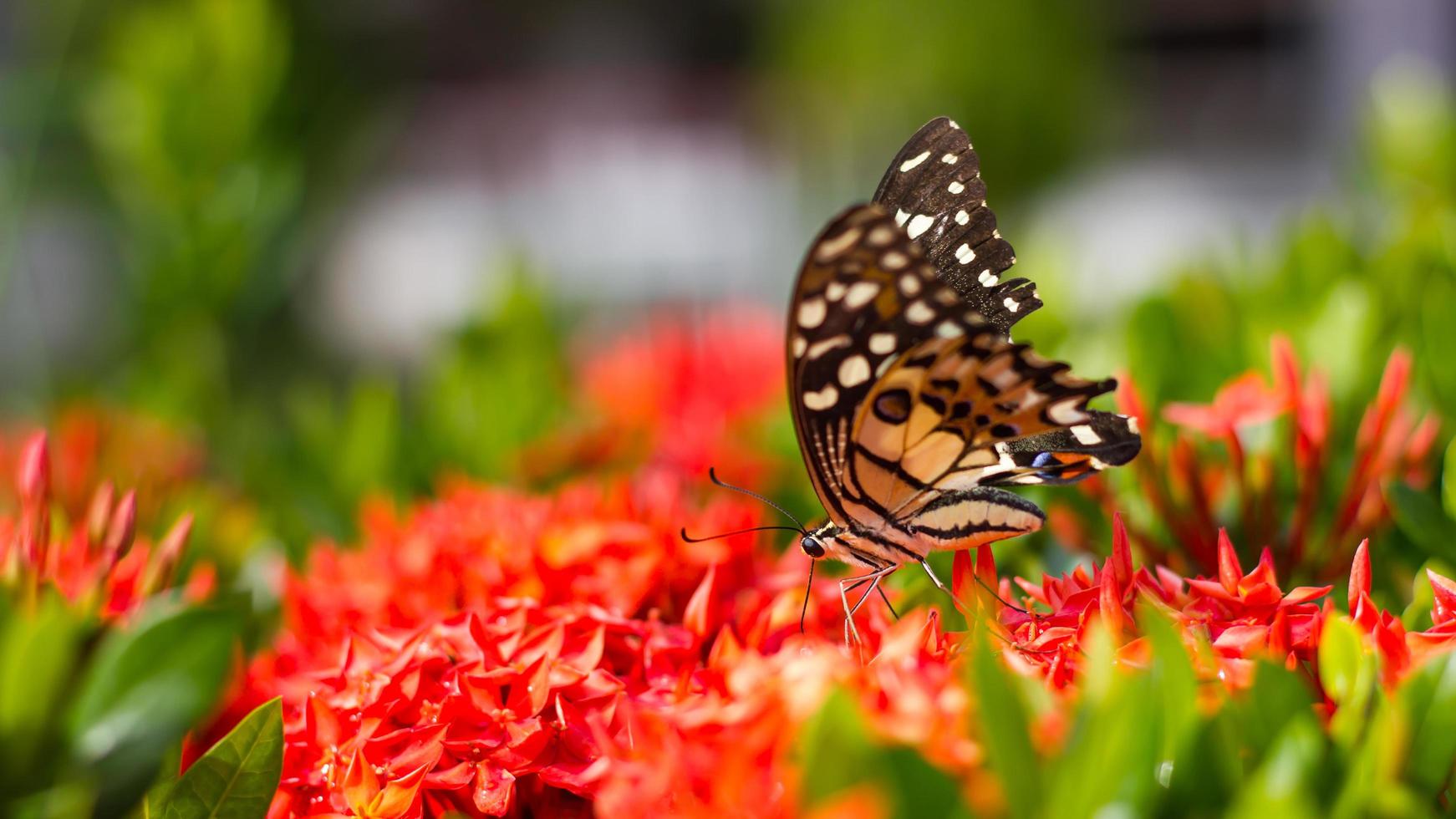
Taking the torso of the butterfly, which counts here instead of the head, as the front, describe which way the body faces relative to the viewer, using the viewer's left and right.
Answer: facing to the left of the viewer

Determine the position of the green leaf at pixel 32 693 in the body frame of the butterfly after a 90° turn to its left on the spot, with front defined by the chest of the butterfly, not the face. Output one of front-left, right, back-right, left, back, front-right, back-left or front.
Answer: front-right
